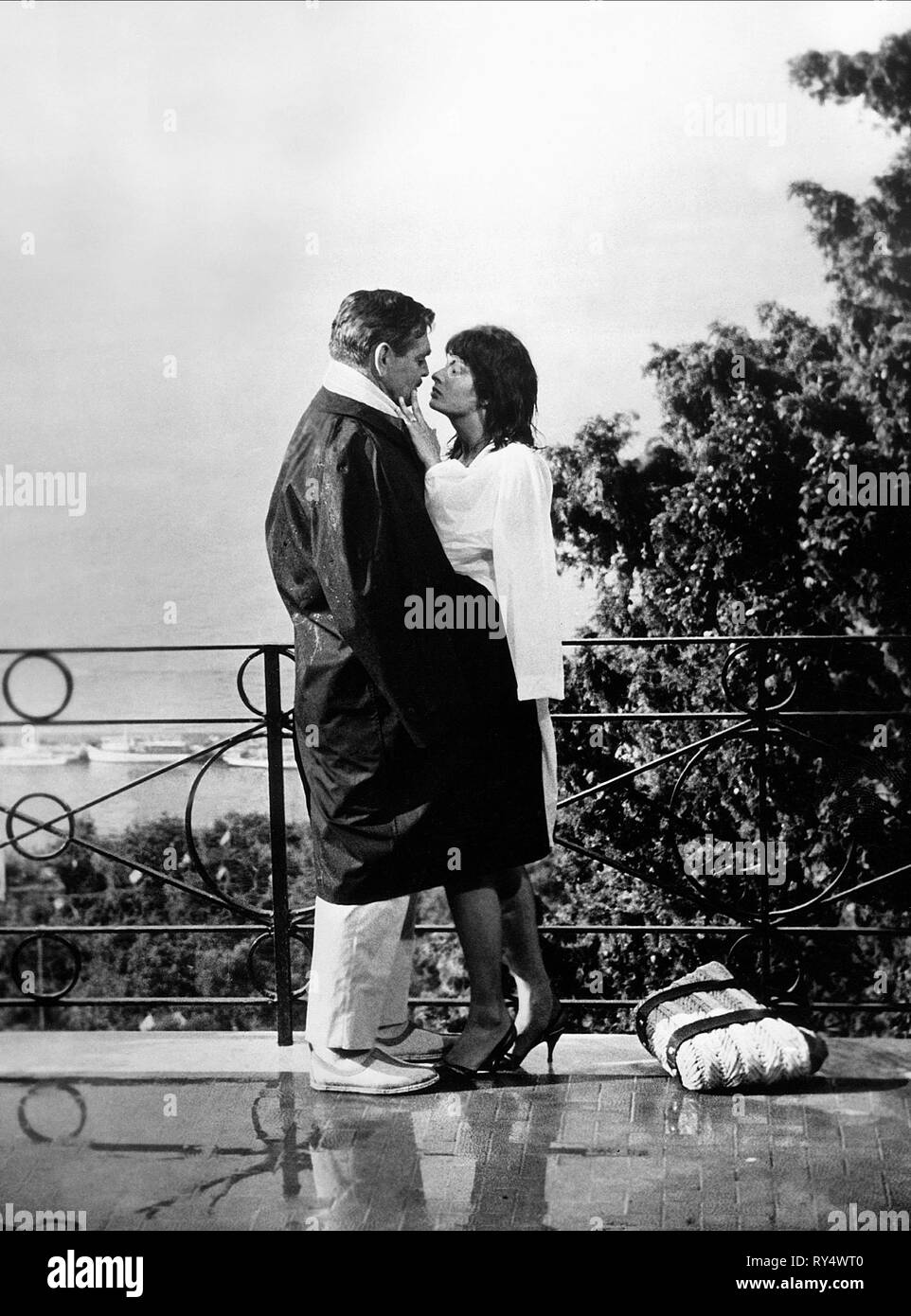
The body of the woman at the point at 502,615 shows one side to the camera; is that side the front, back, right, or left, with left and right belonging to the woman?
left

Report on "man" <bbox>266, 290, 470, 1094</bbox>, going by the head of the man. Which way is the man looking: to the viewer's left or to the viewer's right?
to the viewer's right

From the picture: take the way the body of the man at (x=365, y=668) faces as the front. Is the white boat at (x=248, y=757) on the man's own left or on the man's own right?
on the man's own left

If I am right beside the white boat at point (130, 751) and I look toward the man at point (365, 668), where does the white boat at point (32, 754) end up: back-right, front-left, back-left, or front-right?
back-right

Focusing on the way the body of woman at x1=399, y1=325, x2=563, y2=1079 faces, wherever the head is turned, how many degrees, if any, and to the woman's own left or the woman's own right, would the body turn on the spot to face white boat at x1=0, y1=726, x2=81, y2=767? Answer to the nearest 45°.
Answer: approximately 45° to the woman's own right

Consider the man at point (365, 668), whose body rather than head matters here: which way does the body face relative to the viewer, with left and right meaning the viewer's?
facing to the right of the viewer

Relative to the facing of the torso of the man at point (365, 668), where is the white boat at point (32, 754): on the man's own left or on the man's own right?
on the man's own left
